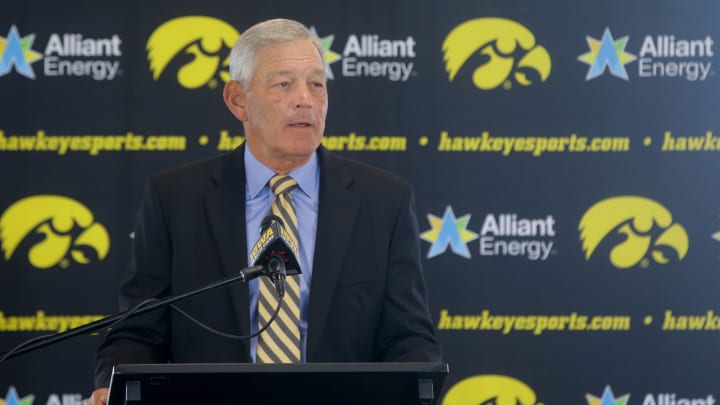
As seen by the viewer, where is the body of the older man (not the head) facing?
toward the camera

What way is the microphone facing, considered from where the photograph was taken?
facing away from the viewer

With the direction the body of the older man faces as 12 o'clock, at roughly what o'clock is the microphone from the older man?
The microphone is roughly at 12 o'clock from the older man.

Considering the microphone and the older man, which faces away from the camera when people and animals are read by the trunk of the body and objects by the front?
the microphone

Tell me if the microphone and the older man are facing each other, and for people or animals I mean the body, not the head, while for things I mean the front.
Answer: yes

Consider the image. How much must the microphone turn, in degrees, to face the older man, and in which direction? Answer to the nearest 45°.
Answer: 0° — it already faces them

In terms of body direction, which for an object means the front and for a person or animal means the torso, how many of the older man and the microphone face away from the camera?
1

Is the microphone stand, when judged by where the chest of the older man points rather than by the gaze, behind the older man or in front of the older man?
in front

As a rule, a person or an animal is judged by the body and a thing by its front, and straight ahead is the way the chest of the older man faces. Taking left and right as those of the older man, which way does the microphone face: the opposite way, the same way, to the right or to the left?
the opposite way
